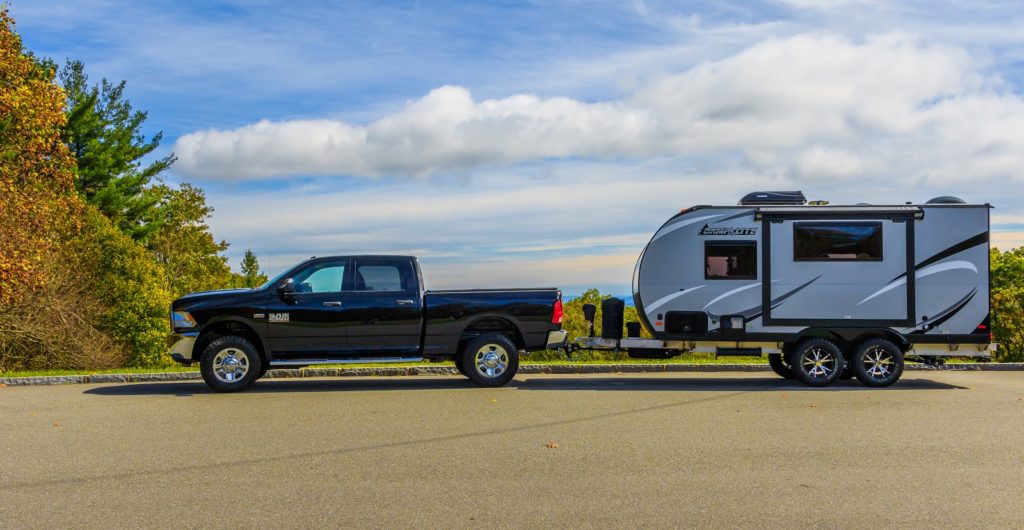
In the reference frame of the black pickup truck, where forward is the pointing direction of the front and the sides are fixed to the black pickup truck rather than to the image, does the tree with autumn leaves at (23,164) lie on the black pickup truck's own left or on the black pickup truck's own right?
on the black pickup truck's own right

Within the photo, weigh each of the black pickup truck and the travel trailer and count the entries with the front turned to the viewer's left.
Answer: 2

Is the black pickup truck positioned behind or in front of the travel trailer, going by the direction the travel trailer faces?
in front

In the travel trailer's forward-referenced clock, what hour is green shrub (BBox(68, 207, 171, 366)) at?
The green shrub is roughly at 1 o'clock from the travel trailer.

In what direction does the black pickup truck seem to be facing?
to the viewer's left

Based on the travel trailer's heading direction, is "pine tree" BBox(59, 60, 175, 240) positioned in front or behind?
in front

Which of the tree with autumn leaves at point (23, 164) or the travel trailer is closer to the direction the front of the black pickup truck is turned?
the tree with autumn leaves

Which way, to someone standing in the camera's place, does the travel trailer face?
facing to the left of the viewer

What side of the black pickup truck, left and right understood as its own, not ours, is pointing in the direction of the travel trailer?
back

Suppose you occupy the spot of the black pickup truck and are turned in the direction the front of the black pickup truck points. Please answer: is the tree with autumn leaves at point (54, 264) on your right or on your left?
on your right

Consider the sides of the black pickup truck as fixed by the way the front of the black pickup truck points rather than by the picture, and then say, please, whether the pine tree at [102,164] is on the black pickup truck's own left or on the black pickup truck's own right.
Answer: on the black pickup truck's own right
